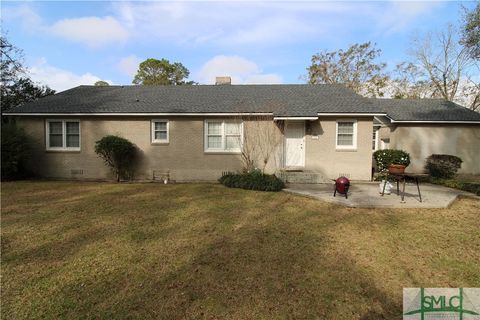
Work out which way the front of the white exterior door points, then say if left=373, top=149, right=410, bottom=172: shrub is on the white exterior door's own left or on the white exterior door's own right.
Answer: on the white exterior door's own left

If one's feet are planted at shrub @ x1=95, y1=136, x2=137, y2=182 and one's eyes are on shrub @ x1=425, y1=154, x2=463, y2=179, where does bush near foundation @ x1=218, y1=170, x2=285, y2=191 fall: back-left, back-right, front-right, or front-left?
front-right

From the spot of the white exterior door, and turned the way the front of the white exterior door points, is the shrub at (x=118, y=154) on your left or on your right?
on your right

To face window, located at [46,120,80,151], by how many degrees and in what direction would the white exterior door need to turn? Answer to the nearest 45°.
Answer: approximately 90° to its right

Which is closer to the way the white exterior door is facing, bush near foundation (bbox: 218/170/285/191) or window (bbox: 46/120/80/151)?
the bush near foundation

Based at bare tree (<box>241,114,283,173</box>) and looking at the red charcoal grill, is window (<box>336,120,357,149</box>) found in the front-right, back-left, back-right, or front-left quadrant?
front-left

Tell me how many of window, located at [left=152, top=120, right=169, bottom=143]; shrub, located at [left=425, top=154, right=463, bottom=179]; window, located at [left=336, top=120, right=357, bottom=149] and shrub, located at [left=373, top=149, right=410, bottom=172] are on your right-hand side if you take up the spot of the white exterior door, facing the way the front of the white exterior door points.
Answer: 1

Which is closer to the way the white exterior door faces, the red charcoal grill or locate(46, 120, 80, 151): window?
the red charcoal grill

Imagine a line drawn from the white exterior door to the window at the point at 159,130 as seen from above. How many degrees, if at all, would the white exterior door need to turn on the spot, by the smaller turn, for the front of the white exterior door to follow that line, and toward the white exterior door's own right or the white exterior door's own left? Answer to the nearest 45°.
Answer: approximately 90° to the white exterior door's own right

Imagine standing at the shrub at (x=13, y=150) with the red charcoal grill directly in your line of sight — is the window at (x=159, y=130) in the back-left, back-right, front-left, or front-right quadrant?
front-left

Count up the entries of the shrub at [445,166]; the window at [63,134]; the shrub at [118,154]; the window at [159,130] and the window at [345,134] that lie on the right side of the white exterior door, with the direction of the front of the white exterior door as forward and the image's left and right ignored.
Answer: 3

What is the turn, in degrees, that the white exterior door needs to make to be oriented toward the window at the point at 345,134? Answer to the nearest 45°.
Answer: approximately 90° to its left

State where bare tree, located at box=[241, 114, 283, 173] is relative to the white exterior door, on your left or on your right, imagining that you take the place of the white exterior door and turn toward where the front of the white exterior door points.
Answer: on your right

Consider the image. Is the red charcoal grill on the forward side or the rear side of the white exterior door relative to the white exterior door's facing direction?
on the forward side

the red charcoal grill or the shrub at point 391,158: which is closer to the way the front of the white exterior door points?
the red charcoal grill

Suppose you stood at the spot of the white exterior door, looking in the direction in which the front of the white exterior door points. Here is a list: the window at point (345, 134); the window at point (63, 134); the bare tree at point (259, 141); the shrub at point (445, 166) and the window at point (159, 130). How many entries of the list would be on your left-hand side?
2

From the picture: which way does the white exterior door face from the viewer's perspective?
toward the camera

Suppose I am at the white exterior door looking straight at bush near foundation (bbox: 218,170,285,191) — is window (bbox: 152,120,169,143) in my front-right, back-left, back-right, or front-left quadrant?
front-right

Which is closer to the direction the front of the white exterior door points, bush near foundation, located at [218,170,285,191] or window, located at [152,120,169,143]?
the bush near foundation

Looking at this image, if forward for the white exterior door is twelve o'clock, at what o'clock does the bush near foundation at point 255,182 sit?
The bush near foundation is roughly at 1 o'clock from the white exterior door.

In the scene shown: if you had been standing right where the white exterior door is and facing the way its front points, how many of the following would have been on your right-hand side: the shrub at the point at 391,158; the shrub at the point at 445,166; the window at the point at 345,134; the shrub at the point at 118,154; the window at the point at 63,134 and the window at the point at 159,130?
3
